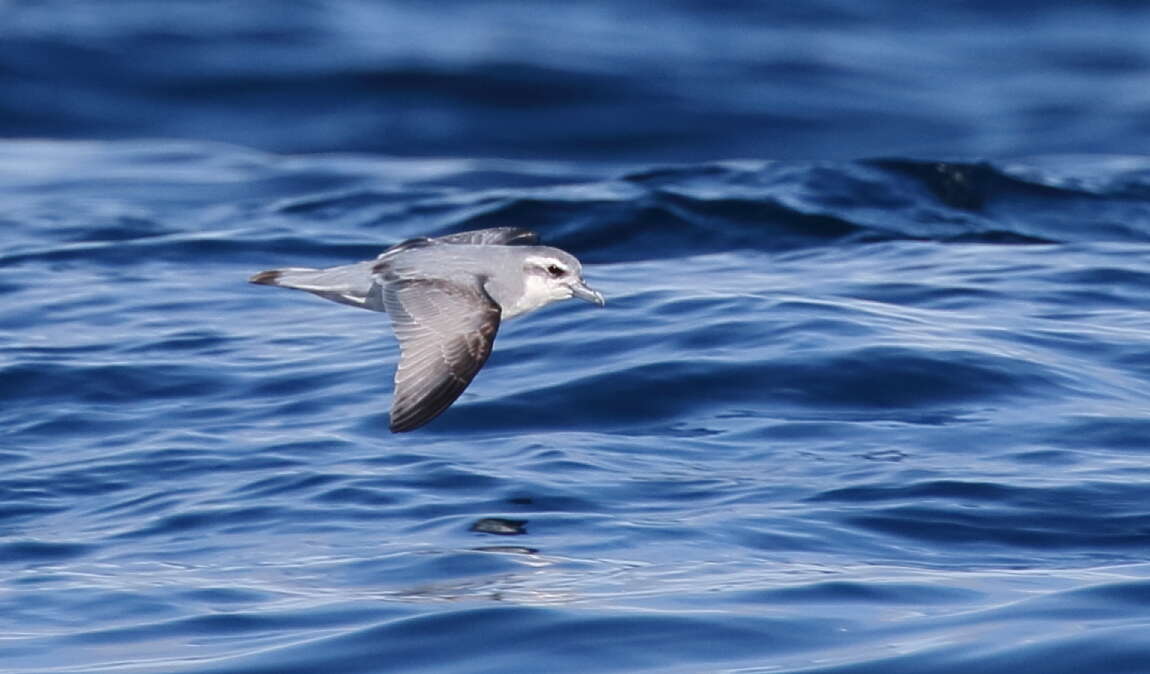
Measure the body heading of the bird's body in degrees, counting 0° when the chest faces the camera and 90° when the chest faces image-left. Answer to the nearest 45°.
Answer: approximately 270°
